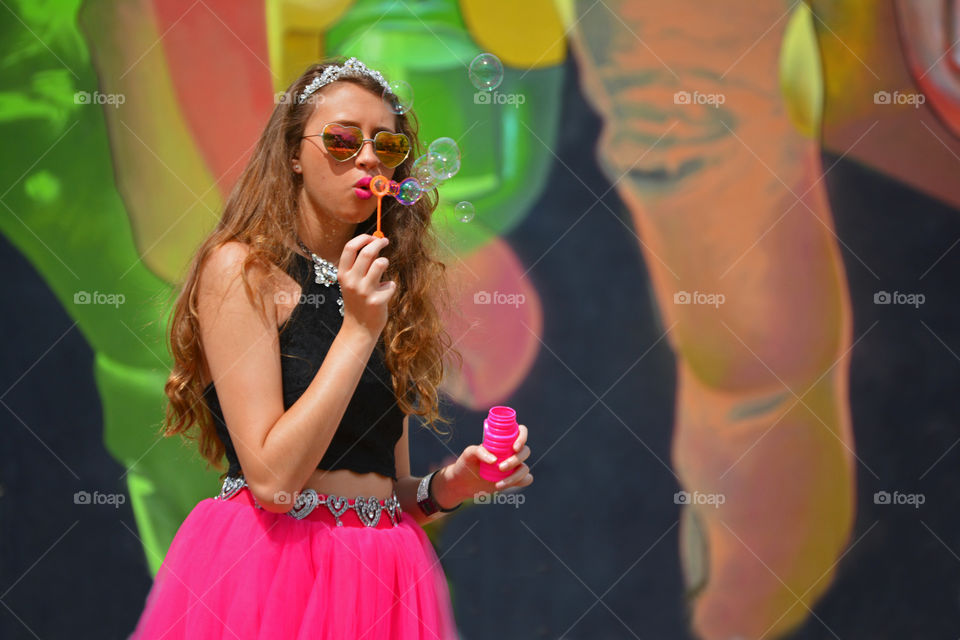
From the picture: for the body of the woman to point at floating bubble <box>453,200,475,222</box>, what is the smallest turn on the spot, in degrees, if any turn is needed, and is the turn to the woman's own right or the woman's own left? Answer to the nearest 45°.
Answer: approximately 90° to the woman's own left

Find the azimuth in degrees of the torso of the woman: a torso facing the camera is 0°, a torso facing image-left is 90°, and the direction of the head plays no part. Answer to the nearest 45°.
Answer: approximately 315°

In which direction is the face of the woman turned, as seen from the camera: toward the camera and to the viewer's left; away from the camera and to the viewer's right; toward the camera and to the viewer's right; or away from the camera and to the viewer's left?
toward the camera and to the viewer's right
